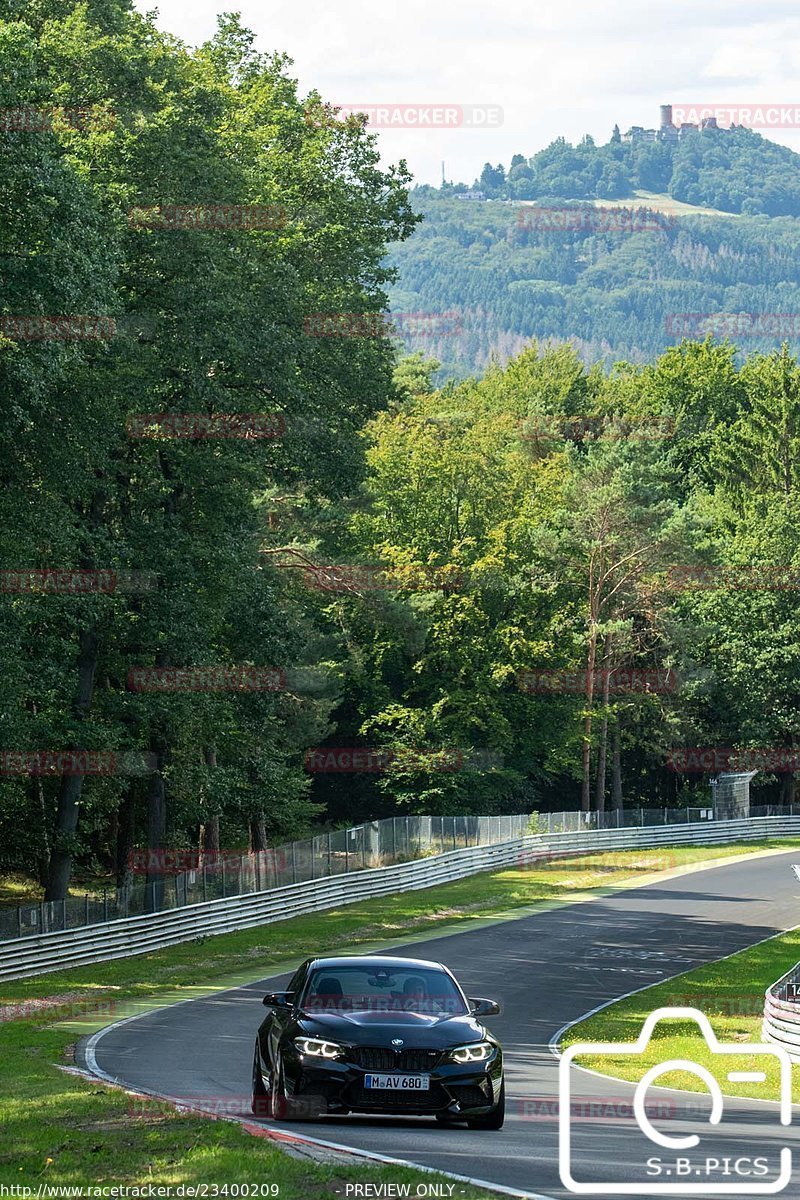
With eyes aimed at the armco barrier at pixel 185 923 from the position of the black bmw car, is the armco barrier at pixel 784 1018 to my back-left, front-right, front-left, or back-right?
front-right

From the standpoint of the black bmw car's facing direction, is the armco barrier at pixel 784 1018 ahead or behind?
behind

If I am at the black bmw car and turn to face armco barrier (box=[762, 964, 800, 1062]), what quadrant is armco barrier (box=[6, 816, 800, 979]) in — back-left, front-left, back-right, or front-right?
front-left

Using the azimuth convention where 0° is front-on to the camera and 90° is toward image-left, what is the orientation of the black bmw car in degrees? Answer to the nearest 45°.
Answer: approximately 0°

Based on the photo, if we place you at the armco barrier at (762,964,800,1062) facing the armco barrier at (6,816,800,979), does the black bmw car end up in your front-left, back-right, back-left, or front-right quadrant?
back-left

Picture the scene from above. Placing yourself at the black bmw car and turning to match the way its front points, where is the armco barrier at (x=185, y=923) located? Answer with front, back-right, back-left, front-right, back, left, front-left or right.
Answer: back
